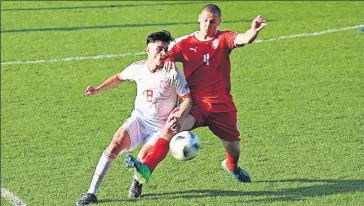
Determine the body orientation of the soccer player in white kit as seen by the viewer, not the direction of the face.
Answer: toward the camera

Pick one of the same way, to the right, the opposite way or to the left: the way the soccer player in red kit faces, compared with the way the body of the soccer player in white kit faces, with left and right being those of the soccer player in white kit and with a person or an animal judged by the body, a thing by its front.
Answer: the same way

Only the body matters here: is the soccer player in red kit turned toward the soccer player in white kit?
no

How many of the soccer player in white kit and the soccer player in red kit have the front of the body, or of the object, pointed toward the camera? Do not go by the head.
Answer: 2

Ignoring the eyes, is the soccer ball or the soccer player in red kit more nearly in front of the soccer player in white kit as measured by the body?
the soccer ball

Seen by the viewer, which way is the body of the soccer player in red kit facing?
toward the camera

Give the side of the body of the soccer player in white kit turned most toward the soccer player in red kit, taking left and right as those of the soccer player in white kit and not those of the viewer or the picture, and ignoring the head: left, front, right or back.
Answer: left
